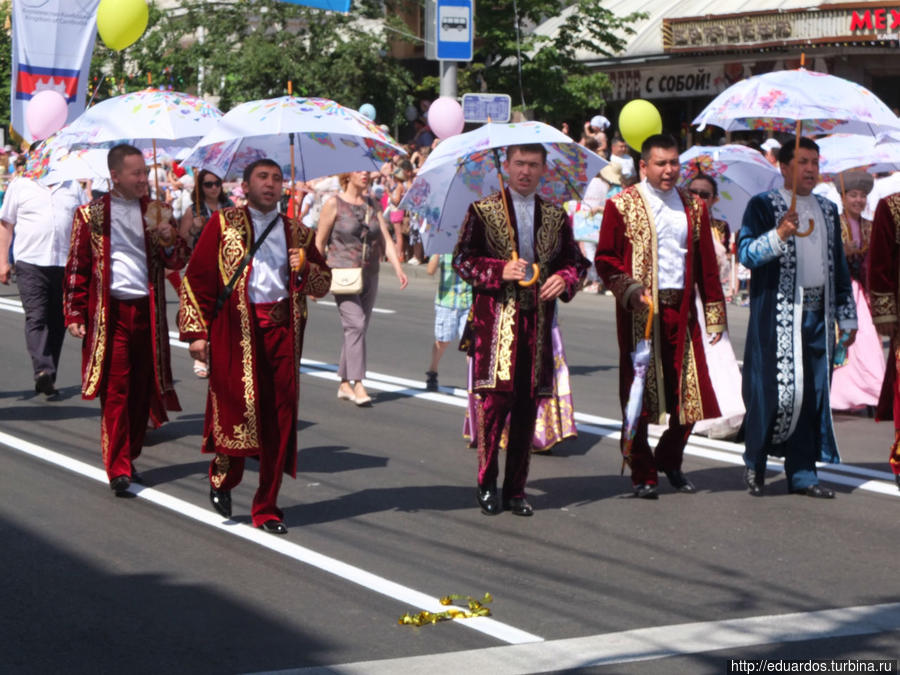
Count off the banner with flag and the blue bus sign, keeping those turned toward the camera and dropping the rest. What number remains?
2

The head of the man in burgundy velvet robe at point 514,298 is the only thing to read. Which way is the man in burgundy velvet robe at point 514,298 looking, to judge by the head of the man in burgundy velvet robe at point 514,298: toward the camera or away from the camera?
toward the camera

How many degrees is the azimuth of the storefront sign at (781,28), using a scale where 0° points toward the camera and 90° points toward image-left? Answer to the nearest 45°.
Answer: approximately 0°

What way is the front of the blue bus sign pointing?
toward the camera

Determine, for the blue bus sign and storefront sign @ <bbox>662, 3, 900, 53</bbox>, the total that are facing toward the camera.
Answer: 2

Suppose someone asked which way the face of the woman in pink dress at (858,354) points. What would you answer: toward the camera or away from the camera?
toward the camera

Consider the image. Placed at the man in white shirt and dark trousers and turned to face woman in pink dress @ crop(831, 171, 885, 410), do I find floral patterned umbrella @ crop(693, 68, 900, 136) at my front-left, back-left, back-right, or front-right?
front-right

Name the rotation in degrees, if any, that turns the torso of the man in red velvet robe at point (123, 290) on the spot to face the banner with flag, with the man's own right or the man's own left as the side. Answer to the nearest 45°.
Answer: approximately 135° to the man's own left

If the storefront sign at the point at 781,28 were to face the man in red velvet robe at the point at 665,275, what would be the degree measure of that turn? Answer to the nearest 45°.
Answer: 0° — it already faces them

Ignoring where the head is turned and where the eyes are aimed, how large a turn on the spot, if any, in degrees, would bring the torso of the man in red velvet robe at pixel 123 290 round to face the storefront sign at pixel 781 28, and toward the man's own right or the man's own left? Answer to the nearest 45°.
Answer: approximately 90° to the man's own left

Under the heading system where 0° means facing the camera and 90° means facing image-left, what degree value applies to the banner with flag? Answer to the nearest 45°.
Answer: approximately 0°

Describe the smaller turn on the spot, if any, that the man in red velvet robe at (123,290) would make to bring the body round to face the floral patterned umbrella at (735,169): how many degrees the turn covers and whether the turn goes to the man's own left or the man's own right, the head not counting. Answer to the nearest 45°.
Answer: approximately 45° to the man's own left

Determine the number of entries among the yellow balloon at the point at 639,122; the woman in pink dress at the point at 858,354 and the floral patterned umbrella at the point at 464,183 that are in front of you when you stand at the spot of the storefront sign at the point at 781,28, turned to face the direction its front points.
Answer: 3

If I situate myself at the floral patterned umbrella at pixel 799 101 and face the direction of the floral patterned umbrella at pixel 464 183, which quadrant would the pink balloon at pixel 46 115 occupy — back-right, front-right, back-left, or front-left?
front-right

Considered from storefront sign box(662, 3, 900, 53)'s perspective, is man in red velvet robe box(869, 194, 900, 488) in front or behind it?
in front

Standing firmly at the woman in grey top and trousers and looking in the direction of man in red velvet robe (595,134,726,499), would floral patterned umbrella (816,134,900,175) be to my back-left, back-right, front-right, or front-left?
front-left

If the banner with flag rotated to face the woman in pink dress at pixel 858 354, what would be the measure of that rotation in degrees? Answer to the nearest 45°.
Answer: approximately 45° to its left
